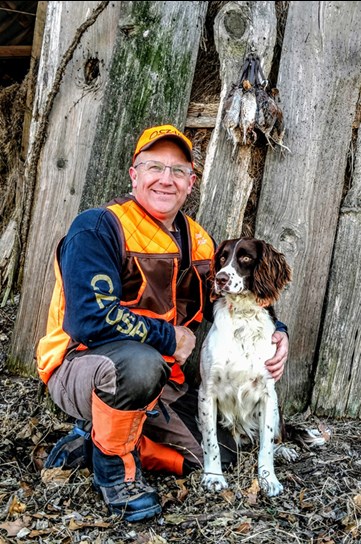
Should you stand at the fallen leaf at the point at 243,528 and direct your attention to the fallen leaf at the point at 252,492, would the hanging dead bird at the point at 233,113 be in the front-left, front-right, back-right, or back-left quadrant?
front-left

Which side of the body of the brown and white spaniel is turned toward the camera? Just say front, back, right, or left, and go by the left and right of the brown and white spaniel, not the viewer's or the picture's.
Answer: front

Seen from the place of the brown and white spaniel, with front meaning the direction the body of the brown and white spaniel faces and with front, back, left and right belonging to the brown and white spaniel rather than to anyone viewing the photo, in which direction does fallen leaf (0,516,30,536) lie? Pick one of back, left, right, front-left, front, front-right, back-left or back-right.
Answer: front-right

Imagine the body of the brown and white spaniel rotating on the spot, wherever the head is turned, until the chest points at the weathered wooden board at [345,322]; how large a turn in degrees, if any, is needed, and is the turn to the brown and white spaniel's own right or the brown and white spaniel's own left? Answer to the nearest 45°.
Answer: approximately 135° to the brown and white spaniel's own left

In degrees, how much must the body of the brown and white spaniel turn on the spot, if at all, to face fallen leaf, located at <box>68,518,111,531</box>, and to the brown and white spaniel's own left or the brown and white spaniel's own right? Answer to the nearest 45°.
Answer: approximately 45° to the brown and white spaniel's own right

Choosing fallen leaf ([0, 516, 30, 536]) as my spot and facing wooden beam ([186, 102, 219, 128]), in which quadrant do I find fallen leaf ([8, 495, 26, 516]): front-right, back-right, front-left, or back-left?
front-left

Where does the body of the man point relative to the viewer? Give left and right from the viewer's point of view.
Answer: facing the viewer and to the right of the viewer

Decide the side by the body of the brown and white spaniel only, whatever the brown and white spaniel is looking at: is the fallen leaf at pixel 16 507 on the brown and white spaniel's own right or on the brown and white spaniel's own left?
on the brown and white spaniel's own right

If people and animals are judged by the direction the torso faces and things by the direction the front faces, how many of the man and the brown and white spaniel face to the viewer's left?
0

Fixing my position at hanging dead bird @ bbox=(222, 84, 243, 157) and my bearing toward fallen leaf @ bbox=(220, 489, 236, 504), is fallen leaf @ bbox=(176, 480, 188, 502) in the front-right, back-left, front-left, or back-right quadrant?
front-right

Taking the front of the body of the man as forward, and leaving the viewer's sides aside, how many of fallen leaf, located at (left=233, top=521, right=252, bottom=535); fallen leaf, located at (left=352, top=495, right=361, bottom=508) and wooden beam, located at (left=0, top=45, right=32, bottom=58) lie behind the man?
1
